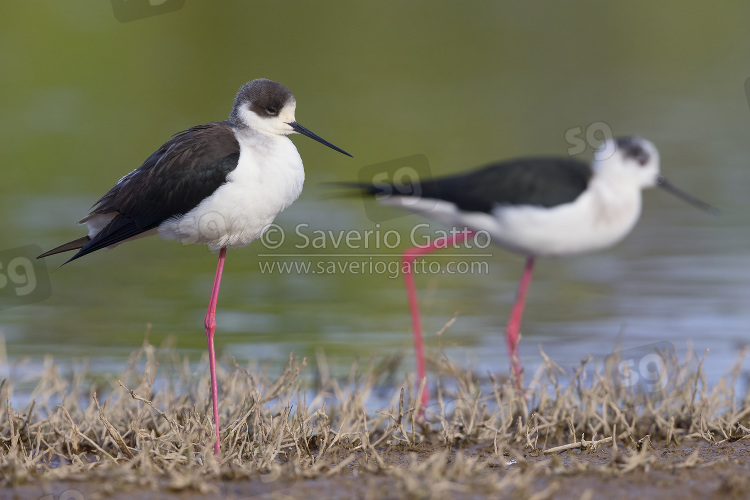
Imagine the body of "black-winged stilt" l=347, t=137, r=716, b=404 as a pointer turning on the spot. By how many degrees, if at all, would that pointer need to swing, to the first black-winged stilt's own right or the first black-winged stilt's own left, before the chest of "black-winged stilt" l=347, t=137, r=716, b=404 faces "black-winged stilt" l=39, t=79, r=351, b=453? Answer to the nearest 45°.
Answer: approximately 135° to the first black-winged stilt's own right

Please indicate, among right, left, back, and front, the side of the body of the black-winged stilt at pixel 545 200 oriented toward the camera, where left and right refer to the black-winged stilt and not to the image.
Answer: right
